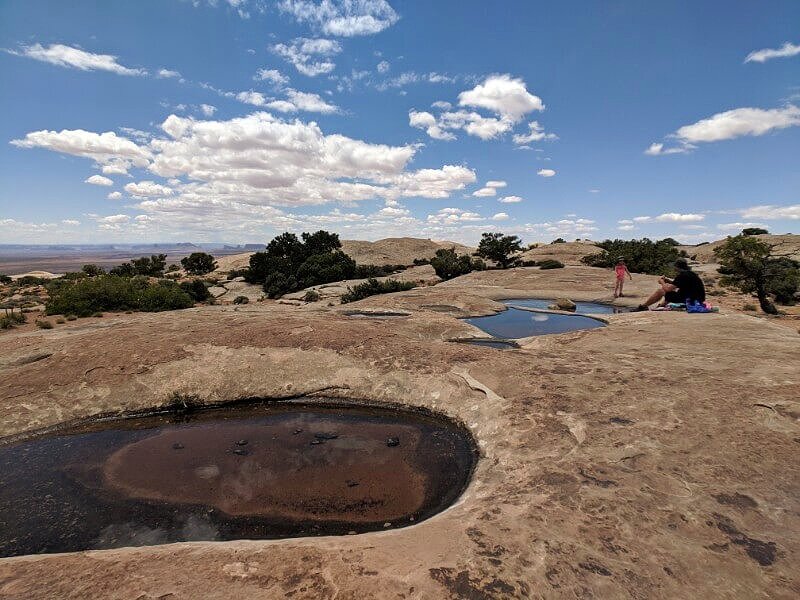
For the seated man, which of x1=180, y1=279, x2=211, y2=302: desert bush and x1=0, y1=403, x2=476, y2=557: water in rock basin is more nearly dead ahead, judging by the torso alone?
the desert bush

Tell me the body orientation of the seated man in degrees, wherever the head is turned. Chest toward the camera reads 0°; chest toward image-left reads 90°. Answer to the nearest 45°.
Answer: approximately 90°

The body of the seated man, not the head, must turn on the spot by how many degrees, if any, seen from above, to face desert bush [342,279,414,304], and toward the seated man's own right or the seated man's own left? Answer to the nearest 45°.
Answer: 0° — they already face it

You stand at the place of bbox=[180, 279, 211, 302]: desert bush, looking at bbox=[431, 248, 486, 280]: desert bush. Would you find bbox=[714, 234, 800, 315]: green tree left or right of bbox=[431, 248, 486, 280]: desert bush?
right

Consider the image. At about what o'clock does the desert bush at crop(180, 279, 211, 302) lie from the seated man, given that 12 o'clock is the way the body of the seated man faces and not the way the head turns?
The desert bush is roughly at 12 o'clock from the seated man.

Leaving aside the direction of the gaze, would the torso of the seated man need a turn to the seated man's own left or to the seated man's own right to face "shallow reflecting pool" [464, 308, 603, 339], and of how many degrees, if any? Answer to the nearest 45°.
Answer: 0° — they already face it

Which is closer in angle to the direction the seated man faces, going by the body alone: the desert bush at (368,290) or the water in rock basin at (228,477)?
the desert bush

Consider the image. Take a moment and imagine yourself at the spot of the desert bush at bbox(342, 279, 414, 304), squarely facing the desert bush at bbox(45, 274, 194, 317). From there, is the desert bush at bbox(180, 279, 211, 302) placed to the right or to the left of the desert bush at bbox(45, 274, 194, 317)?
right

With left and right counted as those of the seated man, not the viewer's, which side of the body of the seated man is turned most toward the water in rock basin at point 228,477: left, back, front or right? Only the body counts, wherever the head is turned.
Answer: left

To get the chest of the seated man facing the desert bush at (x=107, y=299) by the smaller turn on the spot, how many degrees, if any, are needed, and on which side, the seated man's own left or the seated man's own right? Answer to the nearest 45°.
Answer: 0° — they already face it
